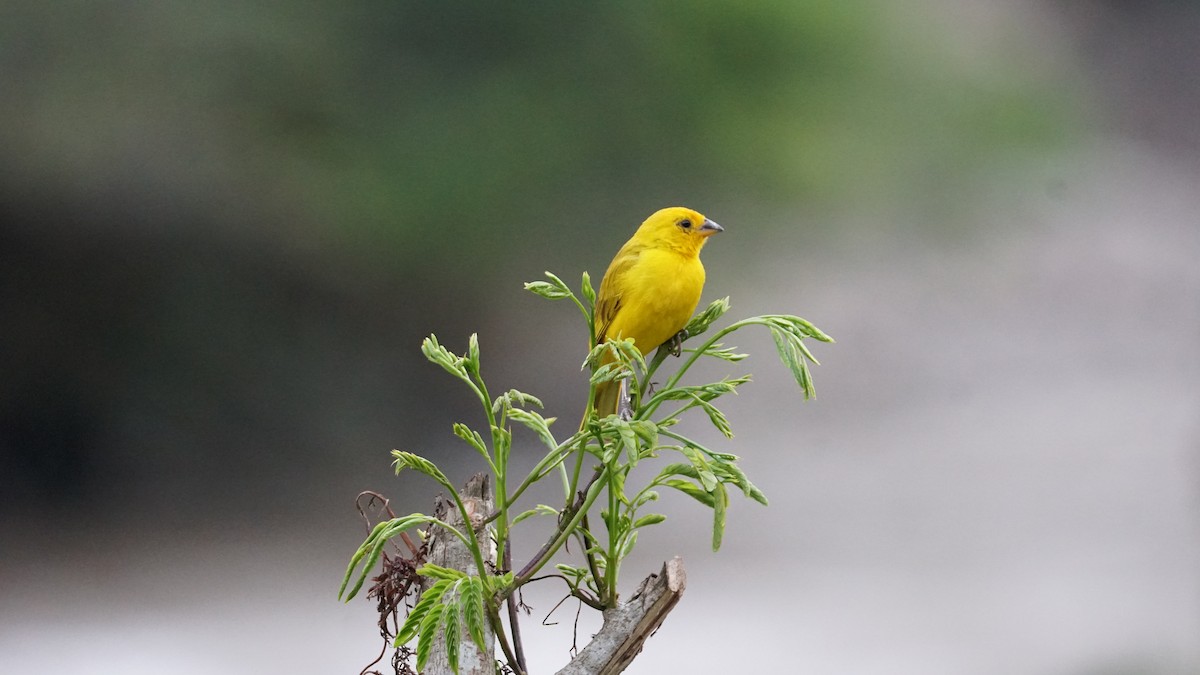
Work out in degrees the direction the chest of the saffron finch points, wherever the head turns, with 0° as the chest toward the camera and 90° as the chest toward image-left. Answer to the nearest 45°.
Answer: approximately 315°
